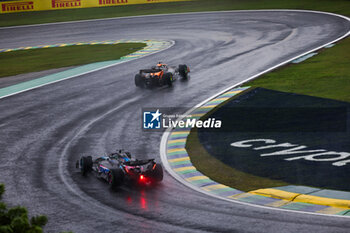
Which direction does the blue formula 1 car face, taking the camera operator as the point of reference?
facing away from the viewer and to the left of the viewer
